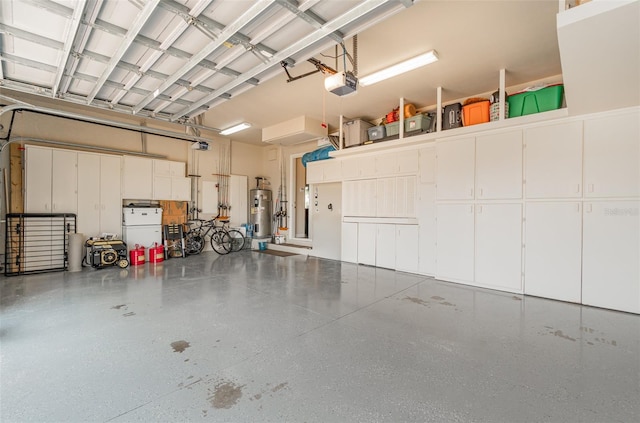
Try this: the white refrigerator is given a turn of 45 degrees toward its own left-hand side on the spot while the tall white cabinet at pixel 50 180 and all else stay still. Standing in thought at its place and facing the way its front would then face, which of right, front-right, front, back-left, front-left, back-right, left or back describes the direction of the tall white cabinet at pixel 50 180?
back-right

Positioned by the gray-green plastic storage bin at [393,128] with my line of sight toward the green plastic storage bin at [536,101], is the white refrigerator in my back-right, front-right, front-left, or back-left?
back-right

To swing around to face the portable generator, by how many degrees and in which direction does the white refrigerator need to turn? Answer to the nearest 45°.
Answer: approximately 45° to its right

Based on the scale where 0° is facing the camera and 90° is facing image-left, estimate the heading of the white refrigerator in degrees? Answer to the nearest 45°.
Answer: approximately 0°

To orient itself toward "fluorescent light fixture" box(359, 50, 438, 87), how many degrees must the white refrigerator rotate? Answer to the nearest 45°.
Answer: approximately 45° to its left

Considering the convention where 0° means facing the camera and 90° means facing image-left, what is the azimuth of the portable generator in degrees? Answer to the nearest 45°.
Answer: approximately 0°

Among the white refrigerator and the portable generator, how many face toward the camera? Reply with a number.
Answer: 2

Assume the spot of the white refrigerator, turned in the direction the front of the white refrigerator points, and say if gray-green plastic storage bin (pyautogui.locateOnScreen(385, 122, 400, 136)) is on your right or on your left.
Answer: on your left

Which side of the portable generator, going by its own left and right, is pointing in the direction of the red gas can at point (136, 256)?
left
